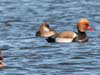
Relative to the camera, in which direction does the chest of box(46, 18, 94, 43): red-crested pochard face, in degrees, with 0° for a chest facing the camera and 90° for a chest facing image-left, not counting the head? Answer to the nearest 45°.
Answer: approximately 270°
